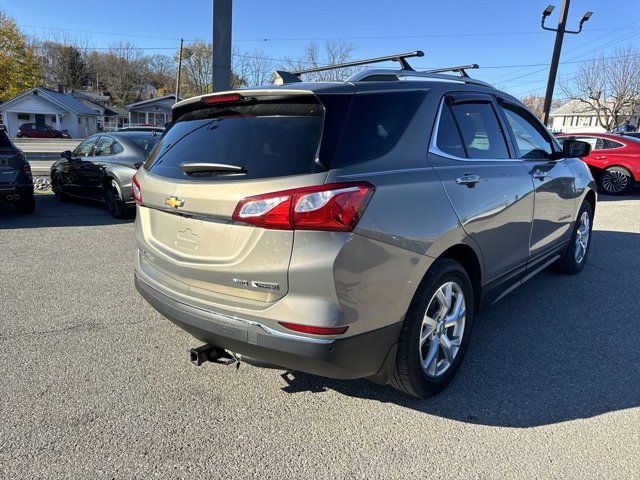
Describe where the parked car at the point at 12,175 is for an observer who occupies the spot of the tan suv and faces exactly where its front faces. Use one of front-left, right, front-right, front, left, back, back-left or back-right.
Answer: left

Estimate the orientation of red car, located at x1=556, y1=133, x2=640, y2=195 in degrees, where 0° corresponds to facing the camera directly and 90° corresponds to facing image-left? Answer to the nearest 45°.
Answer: approximately 90°

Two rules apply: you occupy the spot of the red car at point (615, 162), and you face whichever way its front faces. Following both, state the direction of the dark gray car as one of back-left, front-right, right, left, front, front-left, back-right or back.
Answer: front-left

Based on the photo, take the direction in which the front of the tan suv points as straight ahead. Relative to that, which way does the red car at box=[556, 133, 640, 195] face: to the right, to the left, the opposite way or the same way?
to the left

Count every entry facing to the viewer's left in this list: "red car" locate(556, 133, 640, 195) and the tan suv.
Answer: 1

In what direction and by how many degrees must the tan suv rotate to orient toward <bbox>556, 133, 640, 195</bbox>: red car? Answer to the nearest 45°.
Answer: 0° — it already faces it

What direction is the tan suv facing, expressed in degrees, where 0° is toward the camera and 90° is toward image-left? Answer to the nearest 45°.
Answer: approximately 225°

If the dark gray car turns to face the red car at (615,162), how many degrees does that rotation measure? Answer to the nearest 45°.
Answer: approximately 135° to its right

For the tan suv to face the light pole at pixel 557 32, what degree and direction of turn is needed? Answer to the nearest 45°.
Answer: approximately 45° to its left

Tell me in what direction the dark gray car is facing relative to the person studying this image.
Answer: facing away from the viewer and to the left of the viewer

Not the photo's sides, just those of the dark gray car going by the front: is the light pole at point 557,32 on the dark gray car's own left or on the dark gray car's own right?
on the dark gray car's own right

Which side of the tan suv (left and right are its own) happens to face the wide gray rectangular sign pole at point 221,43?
left

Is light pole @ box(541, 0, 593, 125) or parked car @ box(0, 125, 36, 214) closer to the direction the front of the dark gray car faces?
the parked car

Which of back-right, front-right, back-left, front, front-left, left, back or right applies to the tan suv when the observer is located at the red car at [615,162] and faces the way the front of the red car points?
left

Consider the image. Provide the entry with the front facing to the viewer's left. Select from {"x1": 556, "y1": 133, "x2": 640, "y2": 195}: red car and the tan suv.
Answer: the red car
